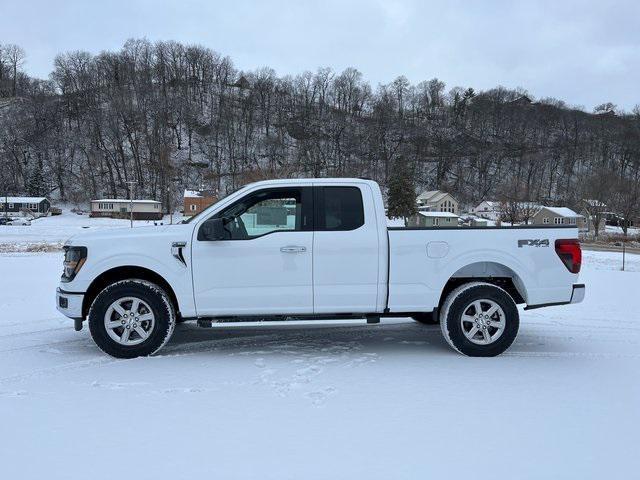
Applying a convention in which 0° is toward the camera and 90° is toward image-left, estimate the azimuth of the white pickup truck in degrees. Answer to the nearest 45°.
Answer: approximately 90°
